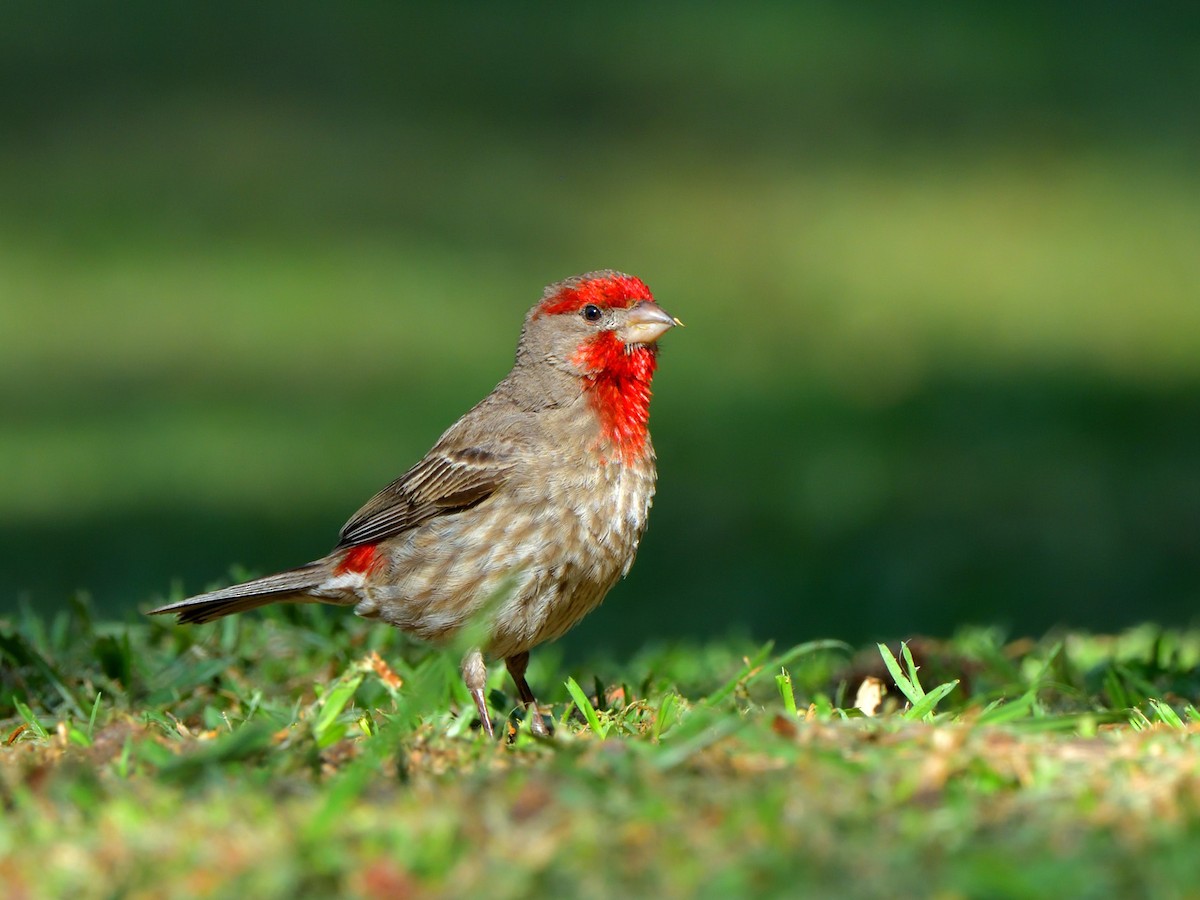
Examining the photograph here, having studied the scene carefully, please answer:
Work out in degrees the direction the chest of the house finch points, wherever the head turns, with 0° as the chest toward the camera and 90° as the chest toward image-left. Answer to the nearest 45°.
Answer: approximately 270°
